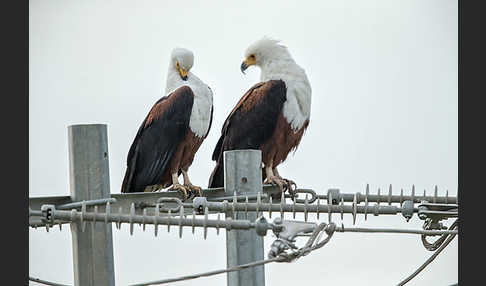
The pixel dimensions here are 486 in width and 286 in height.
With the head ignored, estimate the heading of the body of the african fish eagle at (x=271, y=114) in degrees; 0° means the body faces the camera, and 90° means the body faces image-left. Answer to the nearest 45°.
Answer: approximately 270°

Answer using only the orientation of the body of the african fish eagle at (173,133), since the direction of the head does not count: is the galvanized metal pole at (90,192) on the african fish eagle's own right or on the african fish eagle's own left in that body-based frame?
on the african fish eagle's own right

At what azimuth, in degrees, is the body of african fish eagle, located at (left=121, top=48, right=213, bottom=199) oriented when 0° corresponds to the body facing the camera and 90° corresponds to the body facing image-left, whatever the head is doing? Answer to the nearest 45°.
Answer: approximately 315°

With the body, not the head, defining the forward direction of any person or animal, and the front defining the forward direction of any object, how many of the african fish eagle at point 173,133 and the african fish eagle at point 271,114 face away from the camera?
0

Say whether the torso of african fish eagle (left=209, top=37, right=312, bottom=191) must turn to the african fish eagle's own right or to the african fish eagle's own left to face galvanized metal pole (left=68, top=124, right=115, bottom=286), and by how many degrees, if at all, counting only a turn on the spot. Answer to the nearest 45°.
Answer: approximately 90° to the african fish eagle's own right
